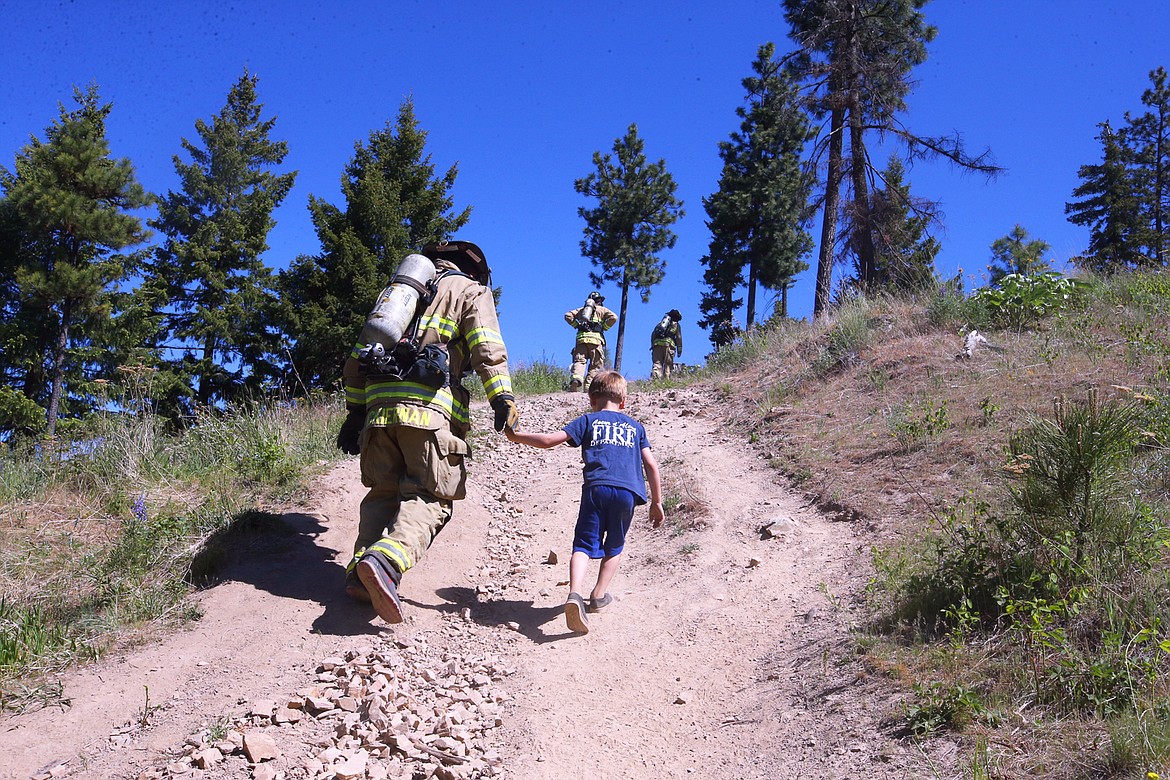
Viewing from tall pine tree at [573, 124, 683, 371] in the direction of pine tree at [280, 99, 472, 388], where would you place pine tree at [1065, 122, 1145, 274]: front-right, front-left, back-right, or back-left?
back-left

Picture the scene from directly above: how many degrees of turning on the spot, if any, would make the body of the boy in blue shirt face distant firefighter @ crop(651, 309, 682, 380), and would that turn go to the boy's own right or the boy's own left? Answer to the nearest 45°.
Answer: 0° — they already face them

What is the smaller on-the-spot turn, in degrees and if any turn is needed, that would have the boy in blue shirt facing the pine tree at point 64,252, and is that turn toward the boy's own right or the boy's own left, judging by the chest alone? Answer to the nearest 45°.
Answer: approximately 45° to the boy's own left

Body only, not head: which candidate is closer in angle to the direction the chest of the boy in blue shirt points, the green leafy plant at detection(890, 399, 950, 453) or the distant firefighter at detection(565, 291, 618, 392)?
the distant firefighter

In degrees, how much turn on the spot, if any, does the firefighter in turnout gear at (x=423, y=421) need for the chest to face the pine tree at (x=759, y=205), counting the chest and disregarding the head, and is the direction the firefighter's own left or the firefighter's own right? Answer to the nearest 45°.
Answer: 0° — they already face it

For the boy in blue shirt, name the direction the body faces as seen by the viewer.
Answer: away from the camera

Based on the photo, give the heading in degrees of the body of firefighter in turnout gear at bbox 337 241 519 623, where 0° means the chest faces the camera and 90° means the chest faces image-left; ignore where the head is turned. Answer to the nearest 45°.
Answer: approximately 225°

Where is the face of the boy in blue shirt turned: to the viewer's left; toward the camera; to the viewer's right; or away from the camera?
away from the camera

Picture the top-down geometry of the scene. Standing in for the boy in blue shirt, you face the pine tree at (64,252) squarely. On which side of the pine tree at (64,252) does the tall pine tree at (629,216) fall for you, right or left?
right

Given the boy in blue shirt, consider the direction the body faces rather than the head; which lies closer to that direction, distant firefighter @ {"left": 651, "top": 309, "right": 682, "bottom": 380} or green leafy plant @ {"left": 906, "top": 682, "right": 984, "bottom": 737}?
the distant firefighter

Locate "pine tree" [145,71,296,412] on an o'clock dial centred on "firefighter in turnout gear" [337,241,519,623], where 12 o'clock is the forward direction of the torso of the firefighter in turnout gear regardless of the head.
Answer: The pine tree is roughly at 10 o'clock from the firefighter in turnout gear.

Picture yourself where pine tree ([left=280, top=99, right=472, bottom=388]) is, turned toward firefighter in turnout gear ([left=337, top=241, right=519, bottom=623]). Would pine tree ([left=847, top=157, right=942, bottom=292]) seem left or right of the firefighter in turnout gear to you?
left
